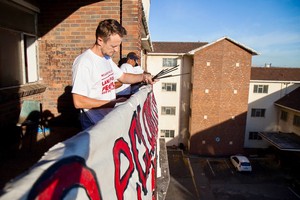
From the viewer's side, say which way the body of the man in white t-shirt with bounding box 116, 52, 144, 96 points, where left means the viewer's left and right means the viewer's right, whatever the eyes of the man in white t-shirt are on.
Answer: facing to the right of the viewer

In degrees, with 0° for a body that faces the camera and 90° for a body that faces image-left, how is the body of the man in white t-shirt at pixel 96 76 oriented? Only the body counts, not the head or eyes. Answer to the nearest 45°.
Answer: approximately 315°

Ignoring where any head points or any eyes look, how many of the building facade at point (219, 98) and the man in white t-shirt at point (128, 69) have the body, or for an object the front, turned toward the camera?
1

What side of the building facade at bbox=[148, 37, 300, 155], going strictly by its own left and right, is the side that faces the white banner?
front

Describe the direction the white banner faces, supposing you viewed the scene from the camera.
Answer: facing the viewer and to the right of the viewer

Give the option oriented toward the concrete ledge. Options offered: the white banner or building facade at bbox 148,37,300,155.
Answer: the building facade

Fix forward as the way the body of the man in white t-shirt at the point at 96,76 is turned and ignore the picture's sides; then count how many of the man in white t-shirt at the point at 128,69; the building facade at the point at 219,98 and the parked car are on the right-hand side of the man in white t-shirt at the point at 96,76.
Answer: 0

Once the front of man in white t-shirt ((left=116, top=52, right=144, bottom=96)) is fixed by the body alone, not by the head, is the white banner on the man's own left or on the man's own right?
on the man's own right

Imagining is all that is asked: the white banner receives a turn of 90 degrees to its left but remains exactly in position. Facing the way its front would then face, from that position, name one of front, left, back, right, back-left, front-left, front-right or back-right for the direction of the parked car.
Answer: front

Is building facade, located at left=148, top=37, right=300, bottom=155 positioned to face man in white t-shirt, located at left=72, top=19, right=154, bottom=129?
yes

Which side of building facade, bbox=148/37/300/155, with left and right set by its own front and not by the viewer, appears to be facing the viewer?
front

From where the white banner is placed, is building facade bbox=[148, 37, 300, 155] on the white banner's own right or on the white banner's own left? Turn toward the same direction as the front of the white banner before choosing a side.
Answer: on the white banner's own left
